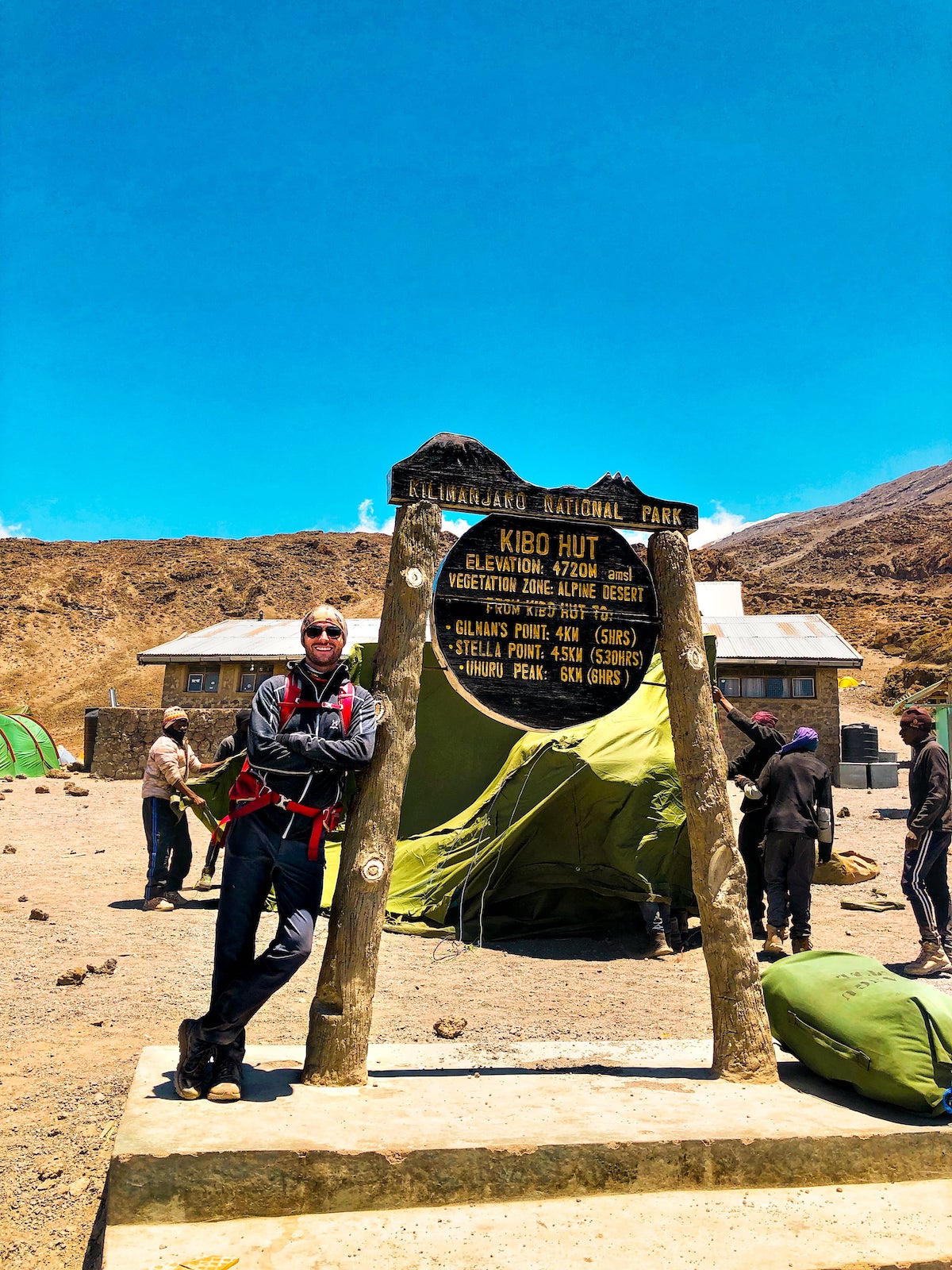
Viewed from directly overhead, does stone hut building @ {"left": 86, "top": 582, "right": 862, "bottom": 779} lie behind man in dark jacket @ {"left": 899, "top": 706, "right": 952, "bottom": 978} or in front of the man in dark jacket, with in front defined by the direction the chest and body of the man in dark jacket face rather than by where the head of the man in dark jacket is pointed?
in front

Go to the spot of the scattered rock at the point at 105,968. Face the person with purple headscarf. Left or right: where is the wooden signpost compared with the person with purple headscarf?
right

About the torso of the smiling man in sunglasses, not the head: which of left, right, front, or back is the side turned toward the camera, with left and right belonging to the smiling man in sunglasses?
front

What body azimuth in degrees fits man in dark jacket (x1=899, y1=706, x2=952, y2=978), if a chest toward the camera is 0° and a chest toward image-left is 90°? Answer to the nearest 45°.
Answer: approximately 90°

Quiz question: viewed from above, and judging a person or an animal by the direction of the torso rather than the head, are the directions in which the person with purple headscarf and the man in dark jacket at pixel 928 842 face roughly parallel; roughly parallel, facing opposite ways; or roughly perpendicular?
roughly perpendicular

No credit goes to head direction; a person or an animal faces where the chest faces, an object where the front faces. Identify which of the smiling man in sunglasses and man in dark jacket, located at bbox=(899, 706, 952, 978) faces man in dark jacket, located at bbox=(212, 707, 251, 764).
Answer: man in dark jacket, located at bbox=(899, 706, 952, 978)

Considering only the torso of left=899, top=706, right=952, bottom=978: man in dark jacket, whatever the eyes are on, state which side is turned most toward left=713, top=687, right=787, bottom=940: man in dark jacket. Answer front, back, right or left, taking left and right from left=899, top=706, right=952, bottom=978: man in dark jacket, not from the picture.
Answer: front

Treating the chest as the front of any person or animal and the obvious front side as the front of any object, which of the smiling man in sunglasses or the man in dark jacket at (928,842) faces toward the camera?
the smiling man in sunglasses

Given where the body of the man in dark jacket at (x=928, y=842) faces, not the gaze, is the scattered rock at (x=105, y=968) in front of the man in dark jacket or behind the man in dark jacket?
in front

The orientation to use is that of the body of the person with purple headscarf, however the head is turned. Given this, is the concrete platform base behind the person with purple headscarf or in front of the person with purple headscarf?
behind

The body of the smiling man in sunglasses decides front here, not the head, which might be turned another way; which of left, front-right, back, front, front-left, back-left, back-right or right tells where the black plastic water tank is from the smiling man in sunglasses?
back-left

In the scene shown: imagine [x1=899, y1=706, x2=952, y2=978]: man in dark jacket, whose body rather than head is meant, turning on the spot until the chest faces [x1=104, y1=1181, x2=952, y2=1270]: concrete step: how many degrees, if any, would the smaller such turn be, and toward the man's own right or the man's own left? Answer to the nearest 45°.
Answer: approximately 90° to the man's own left

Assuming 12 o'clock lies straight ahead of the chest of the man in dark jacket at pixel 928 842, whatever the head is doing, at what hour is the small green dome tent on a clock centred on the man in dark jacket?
The small green dome tent is roughly at 1 o'clock from the man in dark jacket.

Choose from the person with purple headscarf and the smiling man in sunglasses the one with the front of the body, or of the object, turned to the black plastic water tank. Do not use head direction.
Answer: the person with purple headscarf

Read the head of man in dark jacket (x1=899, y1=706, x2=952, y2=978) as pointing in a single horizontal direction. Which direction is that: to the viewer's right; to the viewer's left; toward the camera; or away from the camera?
to the viewer's left

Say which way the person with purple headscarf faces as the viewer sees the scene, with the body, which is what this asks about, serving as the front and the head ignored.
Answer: away from the camera

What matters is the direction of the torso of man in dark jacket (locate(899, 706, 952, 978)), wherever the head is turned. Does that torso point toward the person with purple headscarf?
yes
